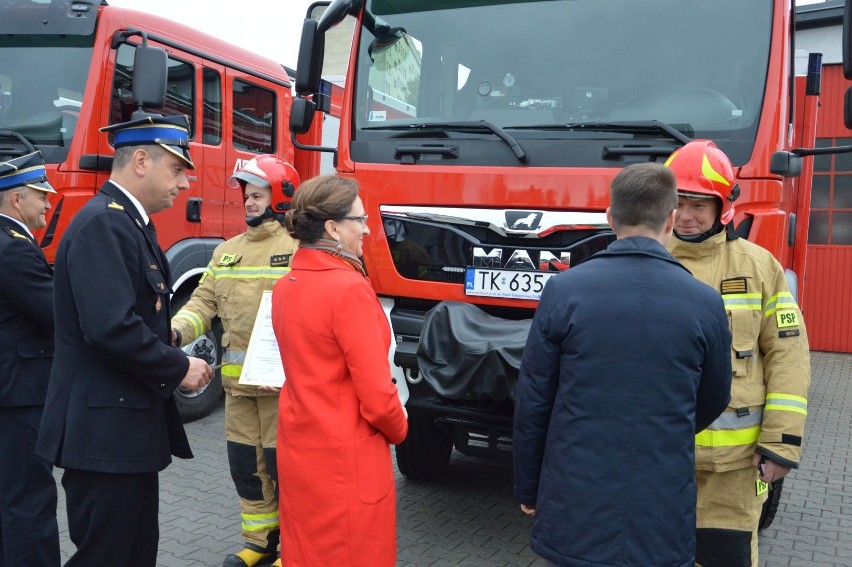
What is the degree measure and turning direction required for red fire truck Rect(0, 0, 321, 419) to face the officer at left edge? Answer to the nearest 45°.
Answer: approximately 45° to its left

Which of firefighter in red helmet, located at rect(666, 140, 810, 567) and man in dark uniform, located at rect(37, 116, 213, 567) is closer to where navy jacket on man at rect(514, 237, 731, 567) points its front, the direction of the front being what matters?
the firefighter in red helmet

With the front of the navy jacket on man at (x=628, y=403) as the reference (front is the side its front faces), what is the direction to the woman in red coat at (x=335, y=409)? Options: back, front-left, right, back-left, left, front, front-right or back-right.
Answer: left

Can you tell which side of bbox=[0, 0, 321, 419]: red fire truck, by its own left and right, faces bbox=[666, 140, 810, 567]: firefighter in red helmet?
left

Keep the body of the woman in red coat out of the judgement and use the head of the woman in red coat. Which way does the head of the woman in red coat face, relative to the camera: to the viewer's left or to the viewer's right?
to the viewer's right

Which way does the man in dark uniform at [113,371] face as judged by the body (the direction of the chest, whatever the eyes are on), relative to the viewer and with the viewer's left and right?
facing to the right of the viewer

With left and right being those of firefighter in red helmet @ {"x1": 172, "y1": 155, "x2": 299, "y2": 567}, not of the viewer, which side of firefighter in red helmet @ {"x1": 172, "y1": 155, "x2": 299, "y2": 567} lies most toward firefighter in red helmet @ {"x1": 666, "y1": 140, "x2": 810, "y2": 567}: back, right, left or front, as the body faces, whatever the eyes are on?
left

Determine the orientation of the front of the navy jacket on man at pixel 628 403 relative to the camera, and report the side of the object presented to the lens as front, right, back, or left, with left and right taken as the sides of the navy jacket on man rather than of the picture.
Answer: back

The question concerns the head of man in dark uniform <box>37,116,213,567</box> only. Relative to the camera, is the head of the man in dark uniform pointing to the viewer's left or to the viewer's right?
to the viewer's right

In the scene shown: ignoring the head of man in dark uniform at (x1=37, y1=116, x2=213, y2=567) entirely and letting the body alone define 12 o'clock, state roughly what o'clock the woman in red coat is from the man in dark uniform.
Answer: The woman in red coat is roughly at 1 o'clock from the man in dark uniform.

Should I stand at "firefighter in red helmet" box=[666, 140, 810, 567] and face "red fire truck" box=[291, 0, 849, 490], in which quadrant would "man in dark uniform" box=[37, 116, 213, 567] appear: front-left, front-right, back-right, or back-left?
front-left

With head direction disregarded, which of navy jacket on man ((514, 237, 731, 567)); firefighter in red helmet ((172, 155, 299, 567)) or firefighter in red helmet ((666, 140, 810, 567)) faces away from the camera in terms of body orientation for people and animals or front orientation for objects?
the navy jacket on man

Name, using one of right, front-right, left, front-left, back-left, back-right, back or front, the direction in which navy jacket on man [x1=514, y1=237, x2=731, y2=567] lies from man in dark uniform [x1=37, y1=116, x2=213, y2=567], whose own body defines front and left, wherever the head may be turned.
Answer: front-right

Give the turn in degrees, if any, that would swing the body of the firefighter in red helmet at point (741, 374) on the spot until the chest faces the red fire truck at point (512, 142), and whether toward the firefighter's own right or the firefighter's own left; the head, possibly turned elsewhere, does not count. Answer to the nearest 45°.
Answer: approximately 90° to the firefighter's own right

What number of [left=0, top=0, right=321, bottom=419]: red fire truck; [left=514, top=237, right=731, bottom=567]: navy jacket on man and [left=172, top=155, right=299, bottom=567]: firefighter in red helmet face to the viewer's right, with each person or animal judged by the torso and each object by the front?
0

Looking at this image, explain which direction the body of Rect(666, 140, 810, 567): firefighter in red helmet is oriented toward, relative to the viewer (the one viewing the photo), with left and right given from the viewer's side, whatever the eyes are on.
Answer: facing the viewer and to the left of the viewer

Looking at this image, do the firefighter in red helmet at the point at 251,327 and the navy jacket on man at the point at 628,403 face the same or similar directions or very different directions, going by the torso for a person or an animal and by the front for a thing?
very different directions
